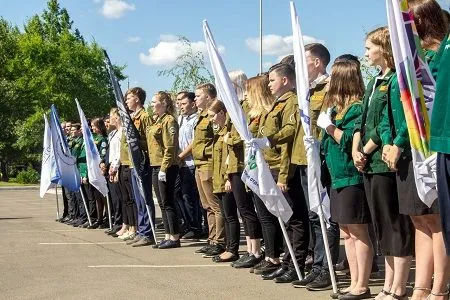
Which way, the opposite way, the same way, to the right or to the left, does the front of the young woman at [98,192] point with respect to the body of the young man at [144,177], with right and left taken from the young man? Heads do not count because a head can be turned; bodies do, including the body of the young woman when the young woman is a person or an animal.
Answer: the same way

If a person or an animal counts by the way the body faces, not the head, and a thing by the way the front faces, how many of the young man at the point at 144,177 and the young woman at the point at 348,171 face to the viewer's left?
2

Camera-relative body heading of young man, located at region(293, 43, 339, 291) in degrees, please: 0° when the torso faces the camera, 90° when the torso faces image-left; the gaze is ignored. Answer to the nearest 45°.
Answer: approximately 90°

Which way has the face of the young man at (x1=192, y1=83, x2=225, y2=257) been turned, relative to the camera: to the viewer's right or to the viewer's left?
to the viewer's left

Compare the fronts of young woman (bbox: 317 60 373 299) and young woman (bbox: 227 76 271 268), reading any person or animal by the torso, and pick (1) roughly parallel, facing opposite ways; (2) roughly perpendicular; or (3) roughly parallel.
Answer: roughly parallel

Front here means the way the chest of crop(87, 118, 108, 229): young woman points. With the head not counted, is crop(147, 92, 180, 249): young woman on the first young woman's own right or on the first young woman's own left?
on the first young woman's own left

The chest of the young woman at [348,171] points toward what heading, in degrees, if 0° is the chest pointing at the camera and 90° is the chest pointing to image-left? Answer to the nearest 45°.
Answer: approximately 90°

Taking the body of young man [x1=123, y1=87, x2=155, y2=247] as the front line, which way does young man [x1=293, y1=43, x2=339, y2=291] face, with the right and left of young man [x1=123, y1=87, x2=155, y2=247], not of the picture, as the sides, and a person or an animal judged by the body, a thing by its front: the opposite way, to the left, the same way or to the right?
the same way

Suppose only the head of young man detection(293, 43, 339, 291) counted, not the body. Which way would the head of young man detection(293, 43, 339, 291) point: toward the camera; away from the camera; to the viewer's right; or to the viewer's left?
to the viewer's left

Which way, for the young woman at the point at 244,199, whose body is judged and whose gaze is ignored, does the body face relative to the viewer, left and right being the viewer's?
facing to the left of the viewer

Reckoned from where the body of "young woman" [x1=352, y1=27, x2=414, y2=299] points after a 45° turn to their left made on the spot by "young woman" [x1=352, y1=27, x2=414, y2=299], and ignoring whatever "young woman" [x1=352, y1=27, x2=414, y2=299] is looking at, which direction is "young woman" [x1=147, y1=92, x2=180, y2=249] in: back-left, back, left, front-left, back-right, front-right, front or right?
right

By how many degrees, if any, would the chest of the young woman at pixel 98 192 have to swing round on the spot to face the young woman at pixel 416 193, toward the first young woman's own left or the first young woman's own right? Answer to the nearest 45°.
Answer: approximately 90° to the first young woman's own left

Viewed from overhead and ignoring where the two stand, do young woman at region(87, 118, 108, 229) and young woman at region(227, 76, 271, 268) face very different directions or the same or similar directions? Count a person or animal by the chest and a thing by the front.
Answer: same or similar directions

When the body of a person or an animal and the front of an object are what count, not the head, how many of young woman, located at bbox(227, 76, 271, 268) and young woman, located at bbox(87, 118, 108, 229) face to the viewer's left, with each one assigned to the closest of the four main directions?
2

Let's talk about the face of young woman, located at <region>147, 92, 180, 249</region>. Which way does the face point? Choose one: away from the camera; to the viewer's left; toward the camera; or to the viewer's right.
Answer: to the viewer's left

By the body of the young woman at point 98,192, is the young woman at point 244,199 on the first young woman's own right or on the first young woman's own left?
on the first young woman's own left

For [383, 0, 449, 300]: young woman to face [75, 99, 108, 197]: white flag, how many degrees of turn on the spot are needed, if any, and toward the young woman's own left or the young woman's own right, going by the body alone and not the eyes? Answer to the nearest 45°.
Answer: approximately 45° to the young woman's own right

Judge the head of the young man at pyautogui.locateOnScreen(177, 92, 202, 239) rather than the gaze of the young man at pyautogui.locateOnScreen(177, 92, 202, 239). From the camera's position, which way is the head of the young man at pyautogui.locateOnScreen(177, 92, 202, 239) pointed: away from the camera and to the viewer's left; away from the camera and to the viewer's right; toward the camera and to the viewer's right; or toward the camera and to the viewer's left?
toward the camera and to the viewer's left
